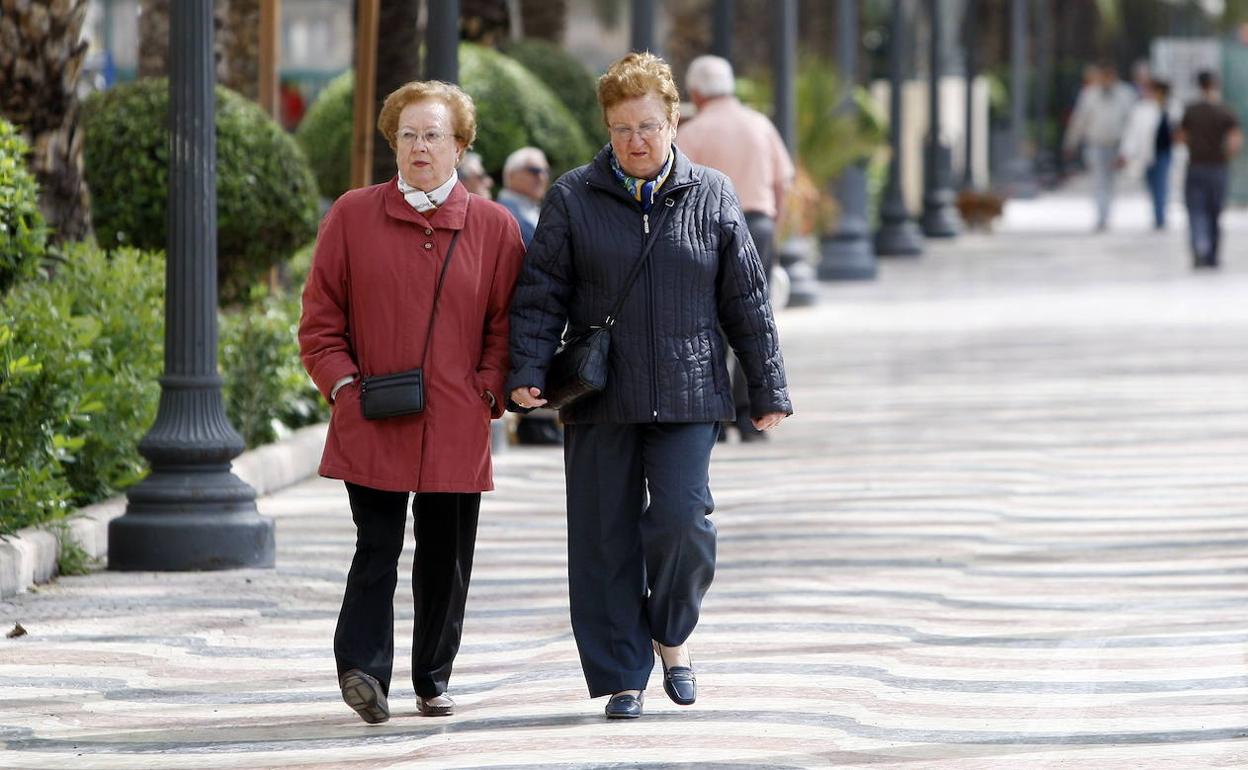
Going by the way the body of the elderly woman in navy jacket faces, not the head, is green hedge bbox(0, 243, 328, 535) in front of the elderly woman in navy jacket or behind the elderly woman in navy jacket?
behind

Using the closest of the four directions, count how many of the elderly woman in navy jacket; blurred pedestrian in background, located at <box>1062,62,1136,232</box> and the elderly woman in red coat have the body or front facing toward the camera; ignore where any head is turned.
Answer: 3

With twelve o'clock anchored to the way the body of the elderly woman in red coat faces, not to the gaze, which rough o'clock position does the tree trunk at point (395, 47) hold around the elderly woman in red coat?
The tree trunk is roughly at 6 o'clock from the elderly woman in red coat.

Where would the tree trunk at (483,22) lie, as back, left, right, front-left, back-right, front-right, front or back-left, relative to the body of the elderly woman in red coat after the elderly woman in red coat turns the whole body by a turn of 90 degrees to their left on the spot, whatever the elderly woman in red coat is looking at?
left

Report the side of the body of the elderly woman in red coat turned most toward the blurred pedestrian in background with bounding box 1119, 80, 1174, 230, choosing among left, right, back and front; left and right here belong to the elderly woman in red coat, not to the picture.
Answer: back

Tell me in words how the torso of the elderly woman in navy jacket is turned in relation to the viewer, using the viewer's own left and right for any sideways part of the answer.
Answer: facing the viewer

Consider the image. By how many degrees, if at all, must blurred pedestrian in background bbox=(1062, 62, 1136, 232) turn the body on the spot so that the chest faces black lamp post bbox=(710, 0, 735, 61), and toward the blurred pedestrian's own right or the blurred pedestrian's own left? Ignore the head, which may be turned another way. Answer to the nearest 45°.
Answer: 0° — they already face it

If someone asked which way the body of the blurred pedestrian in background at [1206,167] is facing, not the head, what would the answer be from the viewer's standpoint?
away from the camera

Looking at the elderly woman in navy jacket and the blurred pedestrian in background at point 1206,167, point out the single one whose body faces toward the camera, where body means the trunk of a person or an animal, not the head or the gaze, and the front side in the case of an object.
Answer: the elderly woman in navy jacket

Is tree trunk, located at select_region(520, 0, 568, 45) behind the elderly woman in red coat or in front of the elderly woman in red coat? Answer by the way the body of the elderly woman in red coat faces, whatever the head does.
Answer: behind

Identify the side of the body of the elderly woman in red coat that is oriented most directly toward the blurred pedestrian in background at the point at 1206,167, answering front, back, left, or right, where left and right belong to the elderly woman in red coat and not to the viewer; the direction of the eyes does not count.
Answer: back

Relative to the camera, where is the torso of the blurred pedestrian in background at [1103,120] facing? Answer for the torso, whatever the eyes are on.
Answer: toward the camera

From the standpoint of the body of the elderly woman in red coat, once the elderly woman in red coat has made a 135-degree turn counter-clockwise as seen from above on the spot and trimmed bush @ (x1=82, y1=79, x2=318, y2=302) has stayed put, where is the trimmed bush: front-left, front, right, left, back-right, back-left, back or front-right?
front-left

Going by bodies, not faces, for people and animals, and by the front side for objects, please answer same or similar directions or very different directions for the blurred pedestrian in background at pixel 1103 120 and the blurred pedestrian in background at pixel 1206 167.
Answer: very different directions

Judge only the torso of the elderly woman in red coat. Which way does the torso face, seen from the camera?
toward the camera

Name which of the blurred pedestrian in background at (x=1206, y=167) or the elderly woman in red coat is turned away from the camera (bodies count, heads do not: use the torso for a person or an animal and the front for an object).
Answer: the blurred pedestrian in background

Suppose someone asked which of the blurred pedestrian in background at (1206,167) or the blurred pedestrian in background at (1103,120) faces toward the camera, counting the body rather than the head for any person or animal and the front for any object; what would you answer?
the blurred pedestrian in background at (1103,120)
